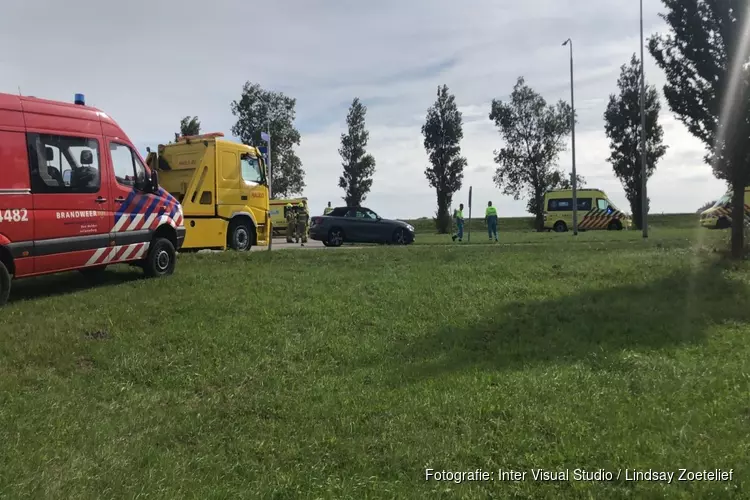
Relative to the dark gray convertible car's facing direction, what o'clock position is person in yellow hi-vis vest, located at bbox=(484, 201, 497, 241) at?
The person in yellow hi-vis vest is roughly at 11 o'clock from the dark gray convertible car.

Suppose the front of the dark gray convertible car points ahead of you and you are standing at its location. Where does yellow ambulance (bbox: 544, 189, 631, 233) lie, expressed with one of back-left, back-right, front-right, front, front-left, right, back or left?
front-left

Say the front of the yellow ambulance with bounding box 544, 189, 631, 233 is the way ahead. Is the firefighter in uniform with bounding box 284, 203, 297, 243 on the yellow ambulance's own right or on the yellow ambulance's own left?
on the yellow ambulance's own right

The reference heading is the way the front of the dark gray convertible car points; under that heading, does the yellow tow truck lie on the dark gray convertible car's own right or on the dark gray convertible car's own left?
on the dark gray convertible car's own right

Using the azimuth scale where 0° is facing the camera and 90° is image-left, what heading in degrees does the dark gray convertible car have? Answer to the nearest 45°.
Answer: approximately 270°

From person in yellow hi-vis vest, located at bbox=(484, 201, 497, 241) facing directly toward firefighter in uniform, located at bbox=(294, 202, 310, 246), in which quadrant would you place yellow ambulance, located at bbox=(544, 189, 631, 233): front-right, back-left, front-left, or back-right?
back-right

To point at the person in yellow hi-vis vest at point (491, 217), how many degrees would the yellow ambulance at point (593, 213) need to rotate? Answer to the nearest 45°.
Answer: approximately 90° to its right

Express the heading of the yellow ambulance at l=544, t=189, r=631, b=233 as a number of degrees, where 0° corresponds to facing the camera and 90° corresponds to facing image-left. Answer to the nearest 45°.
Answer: approximately 270°

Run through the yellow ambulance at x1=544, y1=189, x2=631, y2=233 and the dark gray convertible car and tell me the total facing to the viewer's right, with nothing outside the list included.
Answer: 2

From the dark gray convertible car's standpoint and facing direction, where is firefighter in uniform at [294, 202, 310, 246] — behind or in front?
behind

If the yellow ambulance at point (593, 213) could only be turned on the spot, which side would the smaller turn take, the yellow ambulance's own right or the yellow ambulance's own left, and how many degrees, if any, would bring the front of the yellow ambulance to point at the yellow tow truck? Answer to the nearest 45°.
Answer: approximately 90° to the yellow ambulance's own right

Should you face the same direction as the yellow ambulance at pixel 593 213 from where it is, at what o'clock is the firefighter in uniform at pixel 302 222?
The firefighter in uniform is roughly at 4 o'clock from the yellow ambulance.
